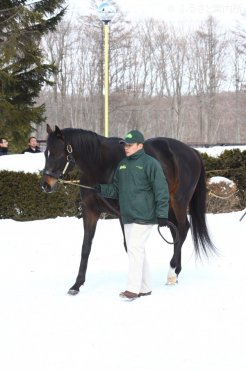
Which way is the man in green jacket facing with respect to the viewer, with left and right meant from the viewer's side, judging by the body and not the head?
facing the viewer and to the left of the viewer

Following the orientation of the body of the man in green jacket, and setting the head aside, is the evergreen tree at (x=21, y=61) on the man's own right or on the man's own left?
on the man's own right
